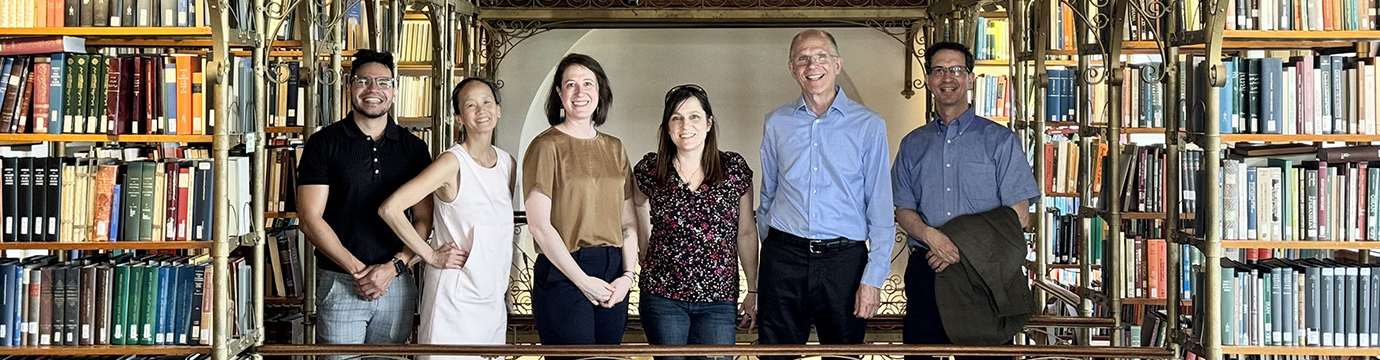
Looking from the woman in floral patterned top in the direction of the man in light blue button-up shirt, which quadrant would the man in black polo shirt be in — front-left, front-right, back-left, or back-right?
back-left

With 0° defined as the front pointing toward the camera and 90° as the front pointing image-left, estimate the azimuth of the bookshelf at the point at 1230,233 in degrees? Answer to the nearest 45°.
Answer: approximately 0°

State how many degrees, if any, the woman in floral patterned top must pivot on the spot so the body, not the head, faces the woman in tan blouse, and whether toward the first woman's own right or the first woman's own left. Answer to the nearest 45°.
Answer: approximately 90° to the first woman's own right

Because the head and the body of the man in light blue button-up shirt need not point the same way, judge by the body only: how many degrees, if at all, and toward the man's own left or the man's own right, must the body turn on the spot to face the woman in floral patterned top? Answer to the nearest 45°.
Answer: approximately 90° to the man's own right

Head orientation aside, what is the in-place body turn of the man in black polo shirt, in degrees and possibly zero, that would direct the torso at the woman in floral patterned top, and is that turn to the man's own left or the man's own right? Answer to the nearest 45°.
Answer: approximately 45° to the man's own left

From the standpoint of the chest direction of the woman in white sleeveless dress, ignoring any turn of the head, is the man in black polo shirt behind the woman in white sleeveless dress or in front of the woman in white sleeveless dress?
behind
